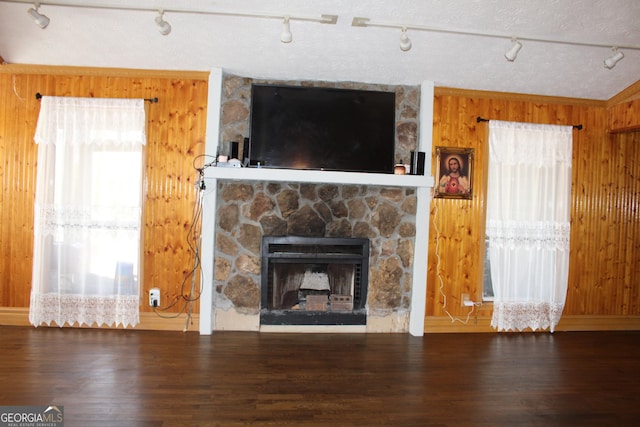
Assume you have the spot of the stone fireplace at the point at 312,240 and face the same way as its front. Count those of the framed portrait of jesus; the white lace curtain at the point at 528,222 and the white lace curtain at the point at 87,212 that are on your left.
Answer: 2

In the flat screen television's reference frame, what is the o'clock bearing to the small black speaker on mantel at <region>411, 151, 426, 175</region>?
The small black speaker on mantel is roughly at 9 o'clock from the flat screen television.

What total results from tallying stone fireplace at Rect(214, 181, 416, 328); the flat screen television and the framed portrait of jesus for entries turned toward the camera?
3

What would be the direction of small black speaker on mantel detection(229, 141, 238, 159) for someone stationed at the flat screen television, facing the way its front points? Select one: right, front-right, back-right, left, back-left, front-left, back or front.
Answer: right

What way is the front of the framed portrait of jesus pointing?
toward the camera

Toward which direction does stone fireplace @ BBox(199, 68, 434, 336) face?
toward the camera

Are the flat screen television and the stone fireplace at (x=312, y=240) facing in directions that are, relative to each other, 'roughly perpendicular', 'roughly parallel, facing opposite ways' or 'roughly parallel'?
roughly parallel

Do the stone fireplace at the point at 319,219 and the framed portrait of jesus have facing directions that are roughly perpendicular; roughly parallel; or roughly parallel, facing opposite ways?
roughly parallel

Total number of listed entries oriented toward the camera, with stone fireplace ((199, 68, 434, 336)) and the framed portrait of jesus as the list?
2

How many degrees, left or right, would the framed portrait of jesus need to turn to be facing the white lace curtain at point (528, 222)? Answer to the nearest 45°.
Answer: approximately 90° to its left
